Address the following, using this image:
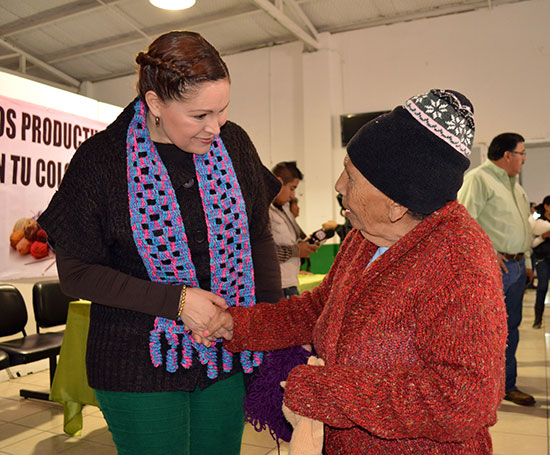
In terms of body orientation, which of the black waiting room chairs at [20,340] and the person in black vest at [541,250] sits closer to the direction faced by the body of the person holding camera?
the person in black vest

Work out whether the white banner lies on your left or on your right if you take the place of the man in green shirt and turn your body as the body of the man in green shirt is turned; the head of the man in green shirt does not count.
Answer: on your right

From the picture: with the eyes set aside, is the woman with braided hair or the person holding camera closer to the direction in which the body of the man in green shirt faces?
the woman with braided hair

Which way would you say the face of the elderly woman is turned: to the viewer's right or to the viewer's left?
to the viewer's left

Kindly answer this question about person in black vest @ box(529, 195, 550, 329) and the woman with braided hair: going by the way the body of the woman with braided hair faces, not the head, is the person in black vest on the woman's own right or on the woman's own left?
on the woman's own left

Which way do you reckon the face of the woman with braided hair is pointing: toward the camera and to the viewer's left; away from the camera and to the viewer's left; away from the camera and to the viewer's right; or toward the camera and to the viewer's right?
toward the camera and to the viewer's right
